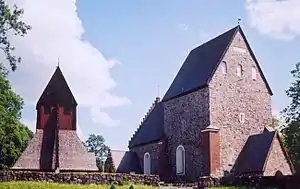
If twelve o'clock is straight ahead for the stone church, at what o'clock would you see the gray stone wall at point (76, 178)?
The gray stone wall is roughly at 3 o'clock from the stone church.

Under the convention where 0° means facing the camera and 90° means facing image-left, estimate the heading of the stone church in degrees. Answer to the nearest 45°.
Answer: approximately 315°
